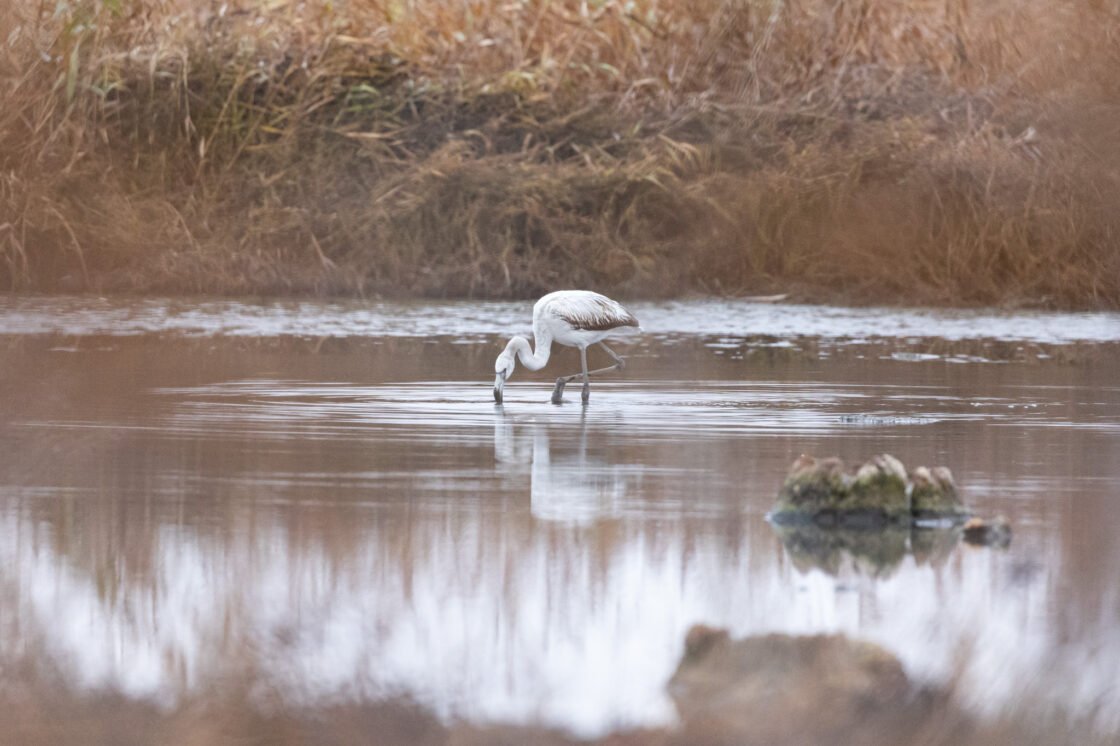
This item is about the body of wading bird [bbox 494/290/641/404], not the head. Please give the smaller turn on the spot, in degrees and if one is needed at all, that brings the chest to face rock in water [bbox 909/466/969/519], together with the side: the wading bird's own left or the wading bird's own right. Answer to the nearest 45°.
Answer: approximately 90° to the wading bird's own left

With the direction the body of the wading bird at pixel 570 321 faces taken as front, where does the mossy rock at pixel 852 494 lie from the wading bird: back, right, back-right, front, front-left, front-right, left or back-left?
left

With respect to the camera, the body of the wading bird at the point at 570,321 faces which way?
to the viewer's left
